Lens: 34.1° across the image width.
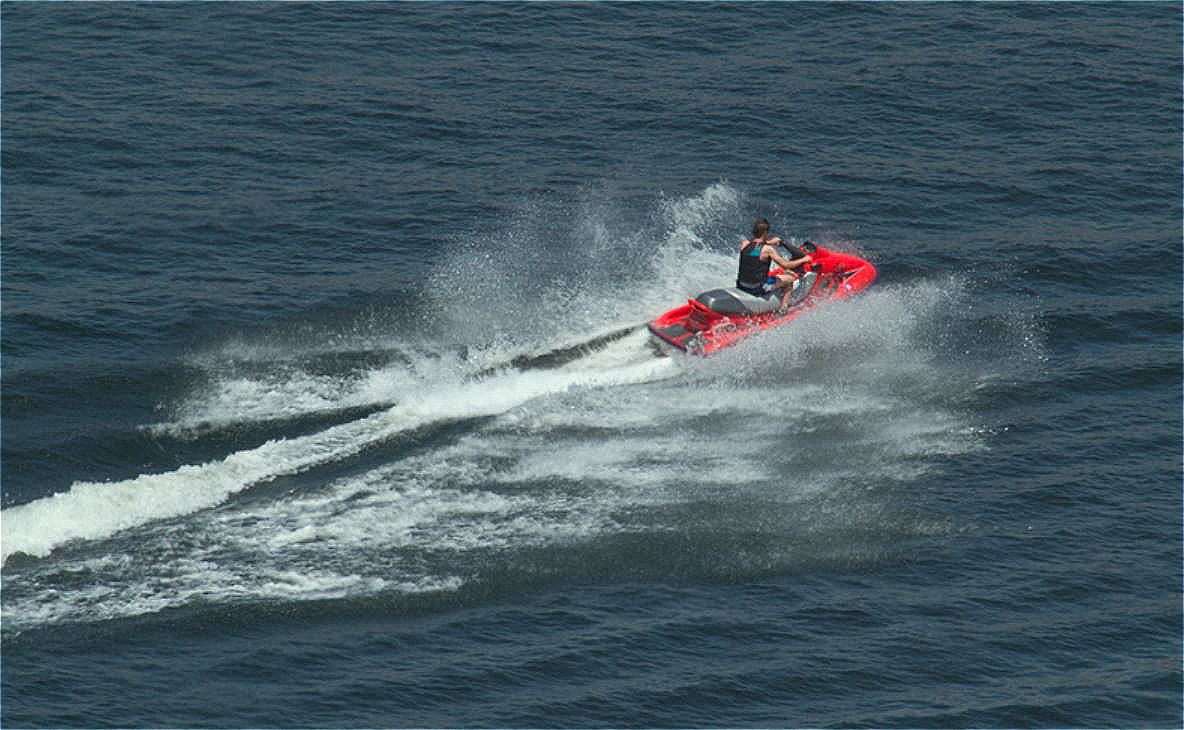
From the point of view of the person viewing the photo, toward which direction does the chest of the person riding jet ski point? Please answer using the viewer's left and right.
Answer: facing away from the viewer and to the right of the viewer

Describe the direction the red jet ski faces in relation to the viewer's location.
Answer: facing away from the viewer and to the right of the viewer
